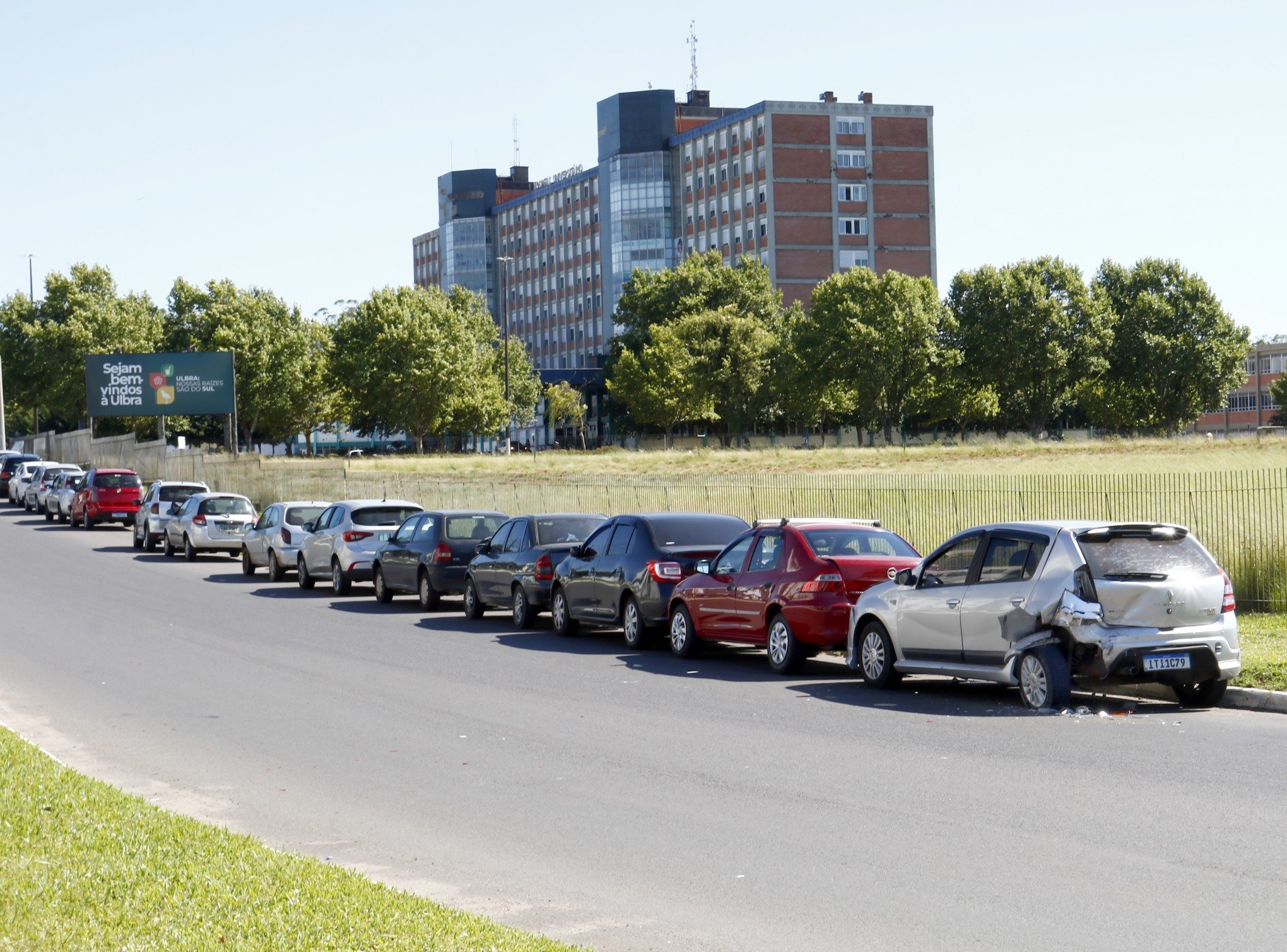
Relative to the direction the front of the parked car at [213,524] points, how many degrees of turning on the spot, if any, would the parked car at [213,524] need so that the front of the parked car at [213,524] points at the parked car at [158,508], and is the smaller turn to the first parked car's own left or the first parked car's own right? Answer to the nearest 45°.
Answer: approximately 45° to the first parked car's own right

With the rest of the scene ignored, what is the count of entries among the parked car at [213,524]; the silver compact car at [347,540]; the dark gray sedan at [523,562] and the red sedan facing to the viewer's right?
0

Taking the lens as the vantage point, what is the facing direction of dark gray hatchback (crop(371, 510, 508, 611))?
facing away from the viewer and to the left of the viewer

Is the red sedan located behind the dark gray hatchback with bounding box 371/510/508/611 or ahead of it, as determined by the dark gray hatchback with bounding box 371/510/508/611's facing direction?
behind

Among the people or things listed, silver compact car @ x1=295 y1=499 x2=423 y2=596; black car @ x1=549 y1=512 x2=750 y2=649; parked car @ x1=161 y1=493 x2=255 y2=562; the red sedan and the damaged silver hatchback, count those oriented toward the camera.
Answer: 0

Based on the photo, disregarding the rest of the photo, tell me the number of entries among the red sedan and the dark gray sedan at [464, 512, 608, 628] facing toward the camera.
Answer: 0

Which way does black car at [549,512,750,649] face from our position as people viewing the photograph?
facing away from the viewer and to the left of the viewer

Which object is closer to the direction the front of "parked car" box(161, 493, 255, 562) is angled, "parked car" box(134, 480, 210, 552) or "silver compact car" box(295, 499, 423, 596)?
the parked car

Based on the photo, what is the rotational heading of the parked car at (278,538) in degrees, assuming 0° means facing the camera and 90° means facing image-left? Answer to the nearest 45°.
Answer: approximately 135°

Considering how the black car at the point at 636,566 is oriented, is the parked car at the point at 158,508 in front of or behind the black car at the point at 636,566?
in front

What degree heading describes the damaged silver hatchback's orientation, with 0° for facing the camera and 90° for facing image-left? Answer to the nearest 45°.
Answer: approximately 135°

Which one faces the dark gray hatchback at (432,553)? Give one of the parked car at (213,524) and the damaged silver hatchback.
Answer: the damaged silver hatchback

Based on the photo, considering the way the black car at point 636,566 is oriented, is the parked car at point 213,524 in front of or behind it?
in front

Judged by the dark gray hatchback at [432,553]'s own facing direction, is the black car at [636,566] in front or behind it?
behind

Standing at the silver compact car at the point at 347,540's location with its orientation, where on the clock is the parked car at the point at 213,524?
The parked car is roughly at 1 o'clock from the silver compact car.

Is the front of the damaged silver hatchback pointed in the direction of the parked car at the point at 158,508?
yes

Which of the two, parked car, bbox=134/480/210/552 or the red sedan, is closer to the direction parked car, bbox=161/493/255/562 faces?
the parked car

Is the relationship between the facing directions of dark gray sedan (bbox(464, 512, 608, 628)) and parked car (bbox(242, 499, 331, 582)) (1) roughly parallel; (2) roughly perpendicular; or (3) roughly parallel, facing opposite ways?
roughly parallel

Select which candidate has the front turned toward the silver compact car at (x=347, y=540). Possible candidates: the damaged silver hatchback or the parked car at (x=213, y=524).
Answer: the damaged silver hatchback

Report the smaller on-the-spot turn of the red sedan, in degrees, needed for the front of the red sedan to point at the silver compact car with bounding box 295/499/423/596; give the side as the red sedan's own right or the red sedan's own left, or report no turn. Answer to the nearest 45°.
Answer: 0° — it already faces it
